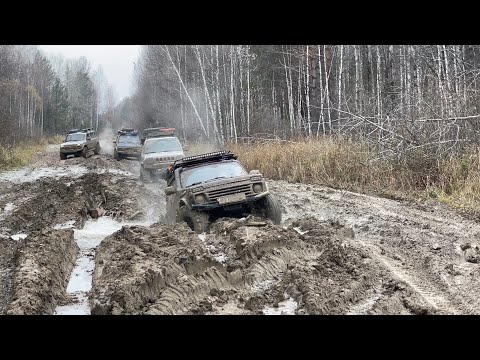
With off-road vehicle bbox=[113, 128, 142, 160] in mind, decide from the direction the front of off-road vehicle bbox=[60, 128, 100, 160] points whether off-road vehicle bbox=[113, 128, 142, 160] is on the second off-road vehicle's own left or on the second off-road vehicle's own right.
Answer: on the second off-road vehicle's own left

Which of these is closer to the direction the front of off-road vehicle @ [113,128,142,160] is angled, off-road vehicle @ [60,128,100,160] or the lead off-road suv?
the lead off-road suv

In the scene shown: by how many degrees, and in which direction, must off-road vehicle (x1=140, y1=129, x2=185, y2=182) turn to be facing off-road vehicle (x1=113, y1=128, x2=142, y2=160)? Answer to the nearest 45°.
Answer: approximately 180°

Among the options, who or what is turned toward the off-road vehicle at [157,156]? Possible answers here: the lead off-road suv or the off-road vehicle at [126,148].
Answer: the off-road vehicle at [126,148]

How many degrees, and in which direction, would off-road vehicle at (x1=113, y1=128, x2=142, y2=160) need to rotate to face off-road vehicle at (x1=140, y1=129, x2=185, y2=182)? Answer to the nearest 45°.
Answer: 0° — it already faces it

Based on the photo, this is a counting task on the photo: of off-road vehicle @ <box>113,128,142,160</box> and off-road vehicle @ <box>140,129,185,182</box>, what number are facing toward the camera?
2

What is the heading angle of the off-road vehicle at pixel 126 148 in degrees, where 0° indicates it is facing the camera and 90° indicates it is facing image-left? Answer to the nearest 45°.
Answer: approximately 0°

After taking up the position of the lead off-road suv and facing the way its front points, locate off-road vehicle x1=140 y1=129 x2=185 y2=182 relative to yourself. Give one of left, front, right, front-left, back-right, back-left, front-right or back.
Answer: back-left
